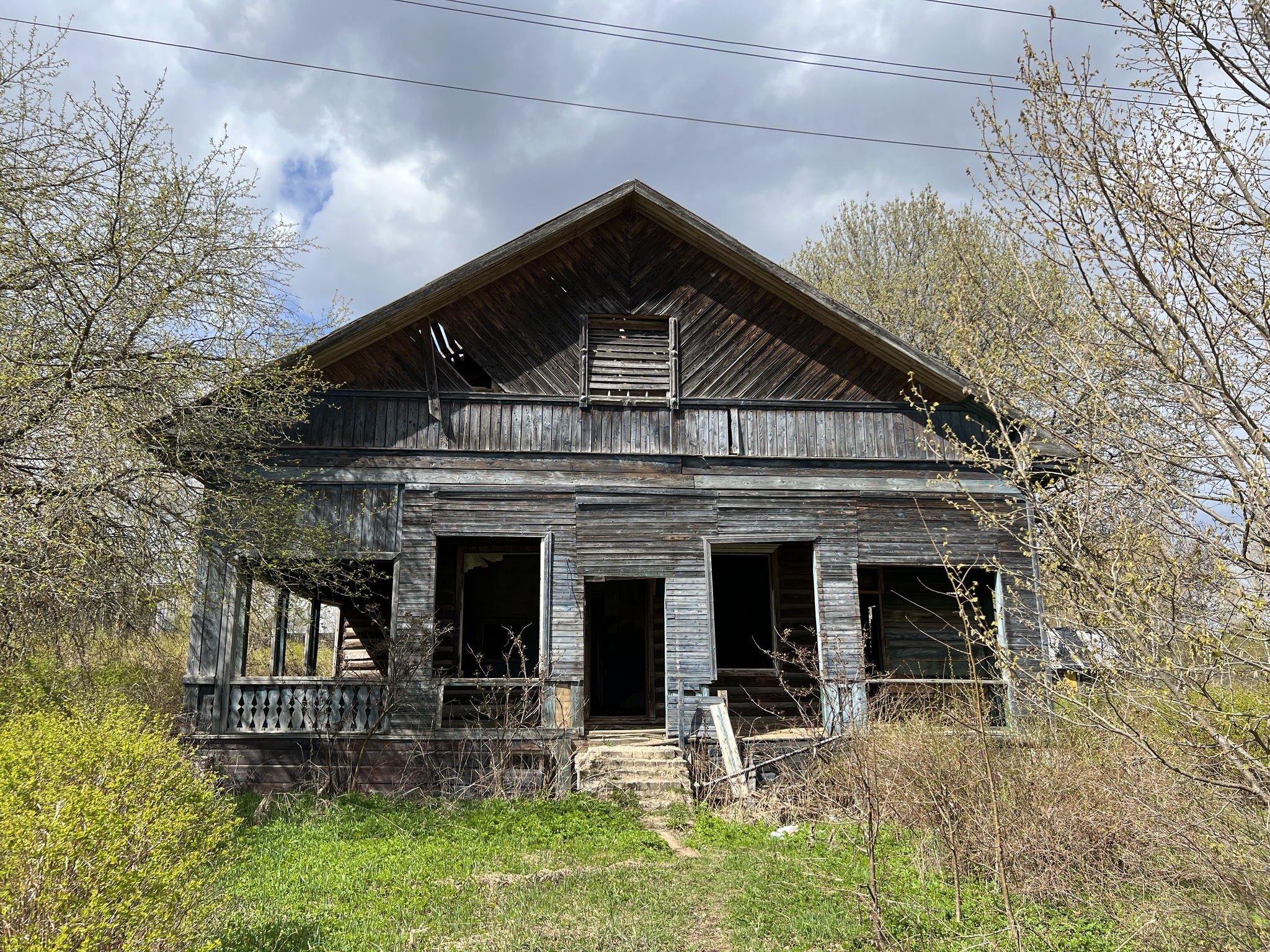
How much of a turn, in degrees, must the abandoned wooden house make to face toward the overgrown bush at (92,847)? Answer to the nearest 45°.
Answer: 0° — it already faces it

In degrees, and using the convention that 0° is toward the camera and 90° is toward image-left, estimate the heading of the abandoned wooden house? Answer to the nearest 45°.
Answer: approximately 0°

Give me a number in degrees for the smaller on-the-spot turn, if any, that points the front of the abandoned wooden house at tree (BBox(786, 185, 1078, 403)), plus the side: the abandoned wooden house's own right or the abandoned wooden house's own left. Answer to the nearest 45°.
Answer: approximately 135° to the abandoned wooden house's own left

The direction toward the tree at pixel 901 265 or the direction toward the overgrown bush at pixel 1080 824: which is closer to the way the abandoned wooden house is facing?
the overgrown bush

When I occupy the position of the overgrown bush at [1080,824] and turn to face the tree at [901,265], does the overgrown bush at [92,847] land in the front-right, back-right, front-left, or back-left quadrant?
back-left

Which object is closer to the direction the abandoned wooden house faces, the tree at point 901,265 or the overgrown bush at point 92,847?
the overgrown bush
